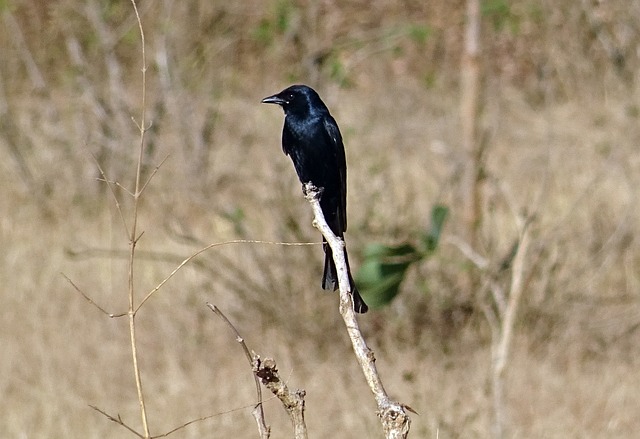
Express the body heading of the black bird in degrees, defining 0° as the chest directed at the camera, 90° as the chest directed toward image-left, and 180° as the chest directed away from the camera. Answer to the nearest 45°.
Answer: approximately 45°

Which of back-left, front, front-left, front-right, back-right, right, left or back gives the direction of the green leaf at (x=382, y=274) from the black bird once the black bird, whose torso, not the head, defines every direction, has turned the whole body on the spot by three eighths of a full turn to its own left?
left

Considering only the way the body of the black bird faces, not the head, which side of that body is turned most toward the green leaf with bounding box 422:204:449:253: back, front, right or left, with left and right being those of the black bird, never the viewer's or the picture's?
back
